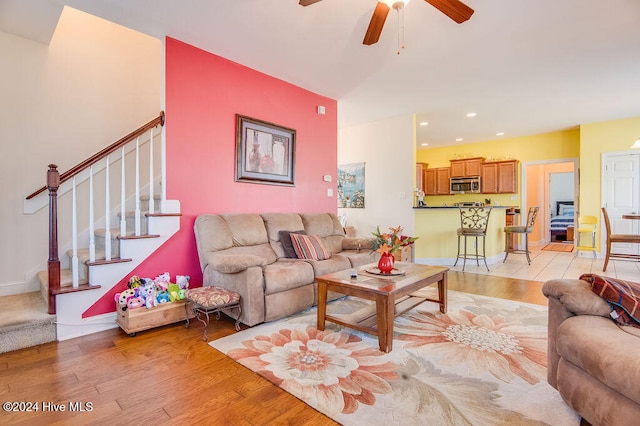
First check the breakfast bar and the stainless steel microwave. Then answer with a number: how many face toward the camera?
2

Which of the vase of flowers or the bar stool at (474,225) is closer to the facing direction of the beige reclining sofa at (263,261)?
the vase of flowers

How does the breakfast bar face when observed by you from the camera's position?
facing the viewer

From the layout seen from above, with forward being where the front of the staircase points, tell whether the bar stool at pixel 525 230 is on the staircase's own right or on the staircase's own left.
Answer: on the staircase's own left

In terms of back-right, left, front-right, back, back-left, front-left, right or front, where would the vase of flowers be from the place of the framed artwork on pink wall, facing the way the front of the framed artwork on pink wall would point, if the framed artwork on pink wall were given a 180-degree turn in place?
back

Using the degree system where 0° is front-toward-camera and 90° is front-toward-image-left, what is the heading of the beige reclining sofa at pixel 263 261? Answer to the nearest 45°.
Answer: approximately 315°

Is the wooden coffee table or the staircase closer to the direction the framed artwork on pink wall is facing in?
the wooden coffee table

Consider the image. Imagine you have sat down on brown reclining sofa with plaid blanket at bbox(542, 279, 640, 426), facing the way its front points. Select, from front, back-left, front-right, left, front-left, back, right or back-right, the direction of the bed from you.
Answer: back-right

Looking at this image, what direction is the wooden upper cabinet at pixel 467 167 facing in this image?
toward the camera

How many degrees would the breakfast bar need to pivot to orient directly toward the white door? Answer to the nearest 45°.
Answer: approximately 135° to its left

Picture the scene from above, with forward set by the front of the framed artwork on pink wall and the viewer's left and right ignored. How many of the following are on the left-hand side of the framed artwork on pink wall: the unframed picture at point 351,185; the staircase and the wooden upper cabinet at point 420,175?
2

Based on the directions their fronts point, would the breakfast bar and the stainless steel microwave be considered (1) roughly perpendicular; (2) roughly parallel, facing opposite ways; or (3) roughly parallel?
roughly parallel

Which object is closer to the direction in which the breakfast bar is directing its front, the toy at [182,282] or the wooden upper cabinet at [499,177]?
the toy

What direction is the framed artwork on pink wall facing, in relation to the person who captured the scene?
facing the viewer and to the right of the viewer

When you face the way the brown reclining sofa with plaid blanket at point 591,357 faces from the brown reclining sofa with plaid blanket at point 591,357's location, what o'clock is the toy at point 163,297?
The toy is roughly at 1 o'clock from the brown reclining sofa with plaid blanket.
